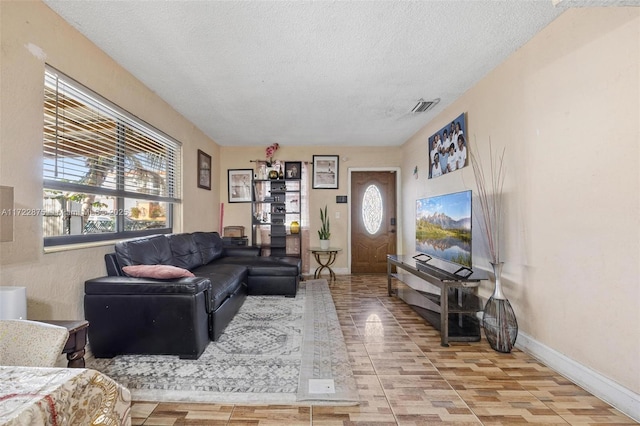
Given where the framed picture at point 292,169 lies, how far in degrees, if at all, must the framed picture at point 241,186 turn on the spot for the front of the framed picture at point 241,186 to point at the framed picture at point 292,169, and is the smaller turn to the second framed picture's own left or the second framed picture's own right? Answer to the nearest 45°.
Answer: approximately 90° to the second framed picture's own left

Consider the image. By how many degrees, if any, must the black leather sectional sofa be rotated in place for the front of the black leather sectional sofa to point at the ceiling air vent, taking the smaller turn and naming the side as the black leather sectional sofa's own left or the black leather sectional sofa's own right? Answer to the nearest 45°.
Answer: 0° — it already faces it

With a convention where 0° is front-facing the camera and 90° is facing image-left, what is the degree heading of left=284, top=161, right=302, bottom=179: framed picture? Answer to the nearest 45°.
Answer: approximately 0°

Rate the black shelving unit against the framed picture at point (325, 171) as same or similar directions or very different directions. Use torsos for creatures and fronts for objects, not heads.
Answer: same or similar directions

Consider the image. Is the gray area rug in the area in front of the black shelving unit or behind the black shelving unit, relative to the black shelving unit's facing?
in front

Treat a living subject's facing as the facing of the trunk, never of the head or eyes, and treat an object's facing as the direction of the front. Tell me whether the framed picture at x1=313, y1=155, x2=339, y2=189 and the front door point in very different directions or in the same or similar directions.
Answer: same or similar directions

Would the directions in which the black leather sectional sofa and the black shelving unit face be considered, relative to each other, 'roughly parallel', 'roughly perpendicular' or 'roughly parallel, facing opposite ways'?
roughly perpendicular

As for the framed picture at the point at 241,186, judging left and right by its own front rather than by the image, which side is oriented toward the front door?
left

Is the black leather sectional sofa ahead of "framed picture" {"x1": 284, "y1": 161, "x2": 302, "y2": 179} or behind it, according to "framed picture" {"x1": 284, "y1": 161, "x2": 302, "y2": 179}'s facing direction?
ahead

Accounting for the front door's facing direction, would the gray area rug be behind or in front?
in front

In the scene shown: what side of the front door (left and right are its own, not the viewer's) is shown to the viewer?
front

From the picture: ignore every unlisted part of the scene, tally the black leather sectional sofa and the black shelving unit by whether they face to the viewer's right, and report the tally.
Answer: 1

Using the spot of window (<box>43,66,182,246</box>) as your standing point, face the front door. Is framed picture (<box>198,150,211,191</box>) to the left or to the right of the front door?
left

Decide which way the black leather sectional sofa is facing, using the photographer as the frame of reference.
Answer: facing to the right of the viewer

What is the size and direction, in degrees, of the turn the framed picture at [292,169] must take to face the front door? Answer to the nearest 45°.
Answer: approximately 90° to its left

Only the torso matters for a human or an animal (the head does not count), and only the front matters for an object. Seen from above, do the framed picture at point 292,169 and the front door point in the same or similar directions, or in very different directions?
same or similar directions
